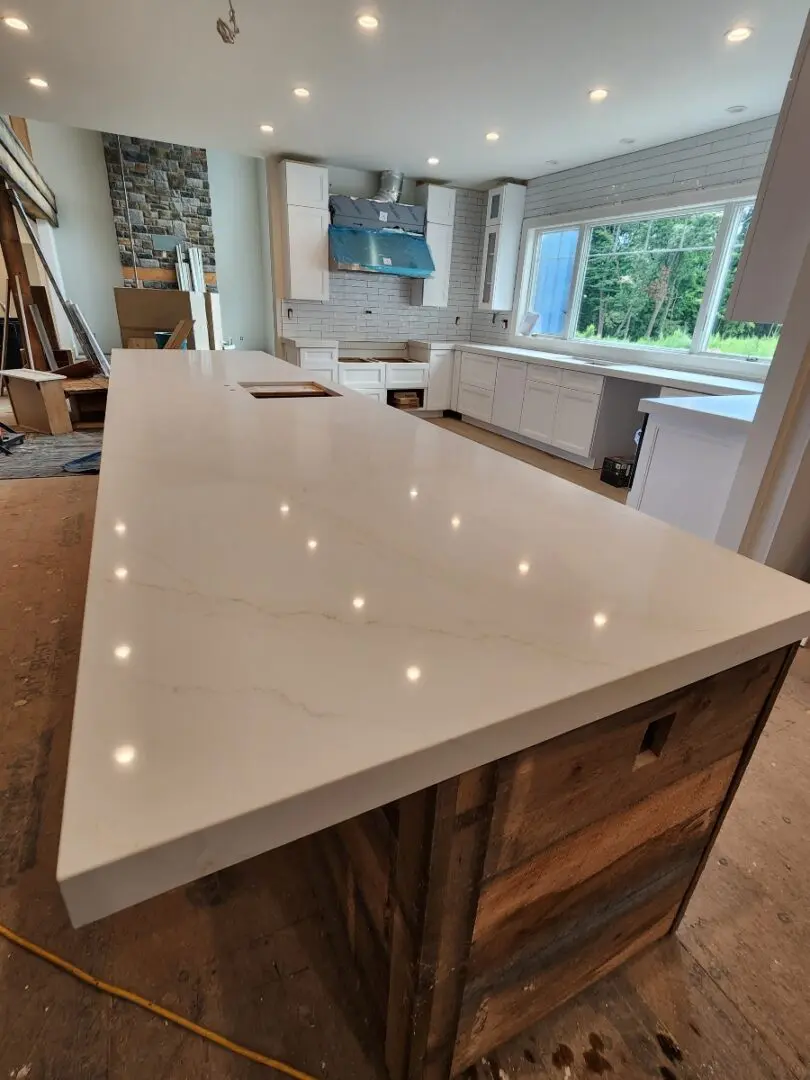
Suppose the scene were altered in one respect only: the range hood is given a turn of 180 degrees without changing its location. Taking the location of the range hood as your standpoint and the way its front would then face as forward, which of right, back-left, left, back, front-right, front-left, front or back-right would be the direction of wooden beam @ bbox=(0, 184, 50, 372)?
left

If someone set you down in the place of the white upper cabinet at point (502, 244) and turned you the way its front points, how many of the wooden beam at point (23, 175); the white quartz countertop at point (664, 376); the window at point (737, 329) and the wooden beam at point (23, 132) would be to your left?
2

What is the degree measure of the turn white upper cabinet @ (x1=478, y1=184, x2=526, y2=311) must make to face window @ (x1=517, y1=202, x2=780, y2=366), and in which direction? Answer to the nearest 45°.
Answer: approximately 90° to its left

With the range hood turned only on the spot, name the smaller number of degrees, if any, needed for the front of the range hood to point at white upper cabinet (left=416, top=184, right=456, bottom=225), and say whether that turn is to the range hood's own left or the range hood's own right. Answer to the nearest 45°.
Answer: approximately 135° to the range hood's own left

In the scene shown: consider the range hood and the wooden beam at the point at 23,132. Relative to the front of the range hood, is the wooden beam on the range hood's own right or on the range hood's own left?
on the range hood's own right

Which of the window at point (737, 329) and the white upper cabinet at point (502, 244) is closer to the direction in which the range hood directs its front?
the window

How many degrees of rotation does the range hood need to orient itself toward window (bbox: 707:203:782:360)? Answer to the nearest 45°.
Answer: approximately 45° to its left

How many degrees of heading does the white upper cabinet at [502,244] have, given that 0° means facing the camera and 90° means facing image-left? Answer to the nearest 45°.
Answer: approximately 45°

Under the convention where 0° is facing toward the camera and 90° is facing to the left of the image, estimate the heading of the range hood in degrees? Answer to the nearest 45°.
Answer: approximately 0°
